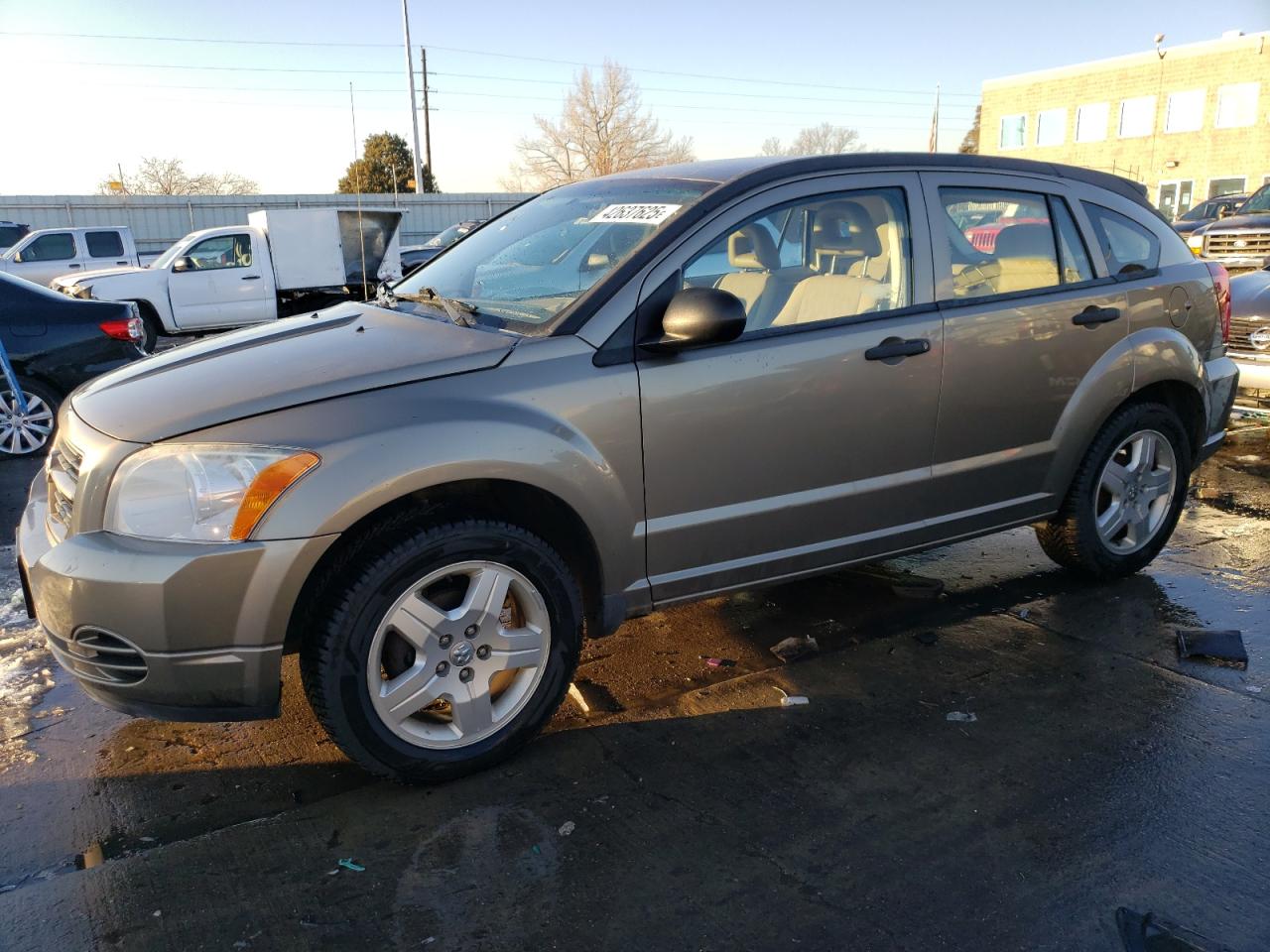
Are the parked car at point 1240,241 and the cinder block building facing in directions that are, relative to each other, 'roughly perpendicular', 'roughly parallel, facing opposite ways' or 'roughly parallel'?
roughly parallel

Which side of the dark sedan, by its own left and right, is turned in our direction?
left

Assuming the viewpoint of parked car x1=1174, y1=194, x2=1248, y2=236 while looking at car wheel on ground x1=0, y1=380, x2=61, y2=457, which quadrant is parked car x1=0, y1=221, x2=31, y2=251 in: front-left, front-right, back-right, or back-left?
front-right

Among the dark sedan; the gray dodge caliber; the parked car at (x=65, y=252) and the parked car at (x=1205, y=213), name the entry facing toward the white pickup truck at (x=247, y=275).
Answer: the parked car at (x=1205, y=213)

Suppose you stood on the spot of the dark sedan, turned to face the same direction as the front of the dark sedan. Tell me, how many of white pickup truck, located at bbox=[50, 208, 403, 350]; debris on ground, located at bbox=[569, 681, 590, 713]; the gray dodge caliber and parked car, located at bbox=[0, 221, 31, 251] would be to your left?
2

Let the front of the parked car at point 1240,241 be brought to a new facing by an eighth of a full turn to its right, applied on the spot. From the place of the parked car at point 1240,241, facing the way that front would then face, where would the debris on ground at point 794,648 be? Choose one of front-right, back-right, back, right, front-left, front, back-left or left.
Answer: left

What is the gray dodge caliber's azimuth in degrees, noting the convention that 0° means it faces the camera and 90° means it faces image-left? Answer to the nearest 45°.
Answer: approximately 45°

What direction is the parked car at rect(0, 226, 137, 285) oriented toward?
to the viewer's left

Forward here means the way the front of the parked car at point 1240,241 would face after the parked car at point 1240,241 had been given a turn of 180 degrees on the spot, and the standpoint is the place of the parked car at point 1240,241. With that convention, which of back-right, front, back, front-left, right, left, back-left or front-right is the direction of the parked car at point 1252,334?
back-right

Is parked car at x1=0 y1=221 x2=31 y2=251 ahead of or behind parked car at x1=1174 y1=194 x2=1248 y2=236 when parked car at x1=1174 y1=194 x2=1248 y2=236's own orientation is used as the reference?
ahead

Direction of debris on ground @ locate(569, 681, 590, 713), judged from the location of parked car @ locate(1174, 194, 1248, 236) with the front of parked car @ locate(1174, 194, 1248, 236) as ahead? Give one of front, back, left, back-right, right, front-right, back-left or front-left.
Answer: front-left

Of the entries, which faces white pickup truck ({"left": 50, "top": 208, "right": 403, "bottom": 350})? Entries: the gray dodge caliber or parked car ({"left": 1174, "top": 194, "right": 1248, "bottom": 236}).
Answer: the parked car

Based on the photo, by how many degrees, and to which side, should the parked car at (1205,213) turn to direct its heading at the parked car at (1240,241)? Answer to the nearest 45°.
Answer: approximately 45° to its left

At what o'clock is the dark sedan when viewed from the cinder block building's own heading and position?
The dark sedan is roughly at 11 o'clock from the cinder block building.

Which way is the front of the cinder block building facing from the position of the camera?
facing the viewer and to the left of the viewer

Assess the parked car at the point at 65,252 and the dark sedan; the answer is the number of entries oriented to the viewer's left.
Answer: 2
